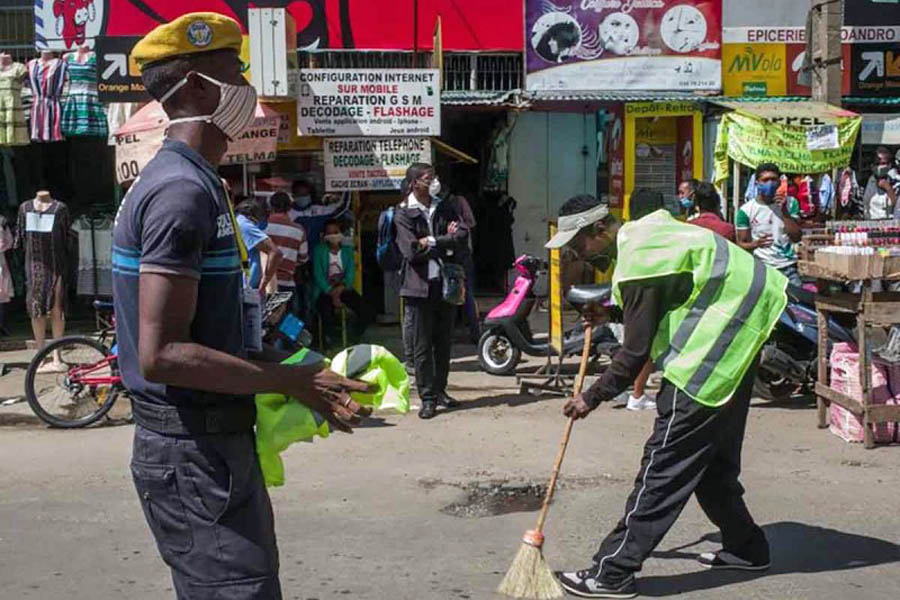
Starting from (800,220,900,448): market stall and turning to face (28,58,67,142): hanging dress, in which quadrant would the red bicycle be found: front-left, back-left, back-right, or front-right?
front-left

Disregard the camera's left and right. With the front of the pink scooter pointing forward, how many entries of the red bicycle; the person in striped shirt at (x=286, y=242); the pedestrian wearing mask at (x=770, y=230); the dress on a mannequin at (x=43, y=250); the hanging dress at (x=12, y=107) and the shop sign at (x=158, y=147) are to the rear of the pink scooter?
1

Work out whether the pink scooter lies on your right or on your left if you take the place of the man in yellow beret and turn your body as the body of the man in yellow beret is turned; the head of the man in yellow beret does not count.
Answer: on your left

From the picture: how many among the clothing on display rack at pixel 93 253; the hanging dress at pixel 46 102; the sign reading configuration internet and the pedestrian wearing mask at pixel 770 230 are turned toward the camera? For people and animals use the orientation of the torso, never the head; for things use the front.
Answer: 4

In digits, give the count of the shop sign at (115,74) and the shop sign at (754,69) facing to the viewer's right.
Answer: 0

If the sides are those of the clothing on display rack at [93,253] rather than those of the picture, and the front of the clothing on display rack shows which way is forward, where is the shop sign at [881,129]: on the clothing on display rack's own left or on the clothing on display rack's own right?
on the clothing on display rack's own left

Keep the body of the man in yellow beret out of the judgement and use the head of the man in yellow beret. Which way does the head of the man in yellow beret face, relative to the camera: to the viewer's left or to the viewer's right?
to the viewer's right

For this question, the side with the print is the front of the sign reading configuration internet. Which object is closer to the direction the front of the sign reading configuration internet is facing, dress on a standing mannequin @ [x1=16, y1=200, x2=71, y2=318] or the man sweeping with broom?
the man sweeping with broom

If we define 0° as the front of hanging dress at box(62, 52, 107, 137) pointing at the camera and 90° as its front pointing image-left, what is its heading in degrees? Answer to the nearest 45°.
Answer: approximately 0°

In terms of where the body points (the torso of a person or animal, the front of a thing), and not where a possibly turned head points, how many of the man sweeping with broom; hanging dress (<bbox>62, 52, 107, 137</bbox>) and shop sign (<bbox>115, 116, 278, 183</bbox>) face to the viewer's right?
0

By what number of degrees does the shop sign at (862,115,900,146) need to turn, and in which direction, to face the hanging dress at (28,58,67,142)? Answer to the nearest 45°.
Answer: approximately 45° to its right

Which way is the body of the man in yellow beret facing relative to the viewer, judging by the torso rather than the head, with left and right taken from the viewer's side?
facing to the right of the viewer

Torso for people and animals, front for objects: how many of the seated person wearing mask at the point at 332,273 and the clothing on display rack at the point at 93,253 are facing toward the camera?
2

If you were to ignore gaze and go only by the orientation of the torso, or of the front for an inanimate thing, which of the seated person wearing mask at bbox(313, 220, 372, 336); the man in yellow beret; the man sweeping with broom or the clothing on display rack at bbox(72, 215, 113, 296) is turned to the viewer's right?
the man in yellow beret

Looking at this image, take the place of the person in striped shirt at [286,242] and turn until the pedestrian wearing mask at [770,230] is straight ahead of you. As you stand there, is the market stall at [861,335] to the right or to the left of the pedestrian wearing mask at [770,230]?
right

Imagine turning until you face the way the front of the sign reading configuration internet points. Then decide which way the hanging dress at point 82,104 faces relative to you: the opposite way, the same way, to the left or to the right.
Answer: the same way

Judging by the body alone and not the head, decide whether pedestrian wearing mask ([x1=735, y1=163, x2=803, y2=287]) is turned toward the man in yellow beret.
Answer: yes

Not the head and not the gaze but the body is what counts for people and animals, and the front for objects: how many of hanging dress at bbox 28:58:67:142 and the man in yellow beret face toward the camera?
1

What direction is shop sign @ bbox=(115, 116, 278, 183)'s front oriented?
toward the camera

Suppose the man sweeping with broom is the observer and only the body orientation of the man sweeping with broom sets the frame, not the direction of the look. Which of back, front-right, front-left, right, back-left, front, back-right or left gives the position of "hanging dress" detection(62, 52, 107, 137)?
front-right
